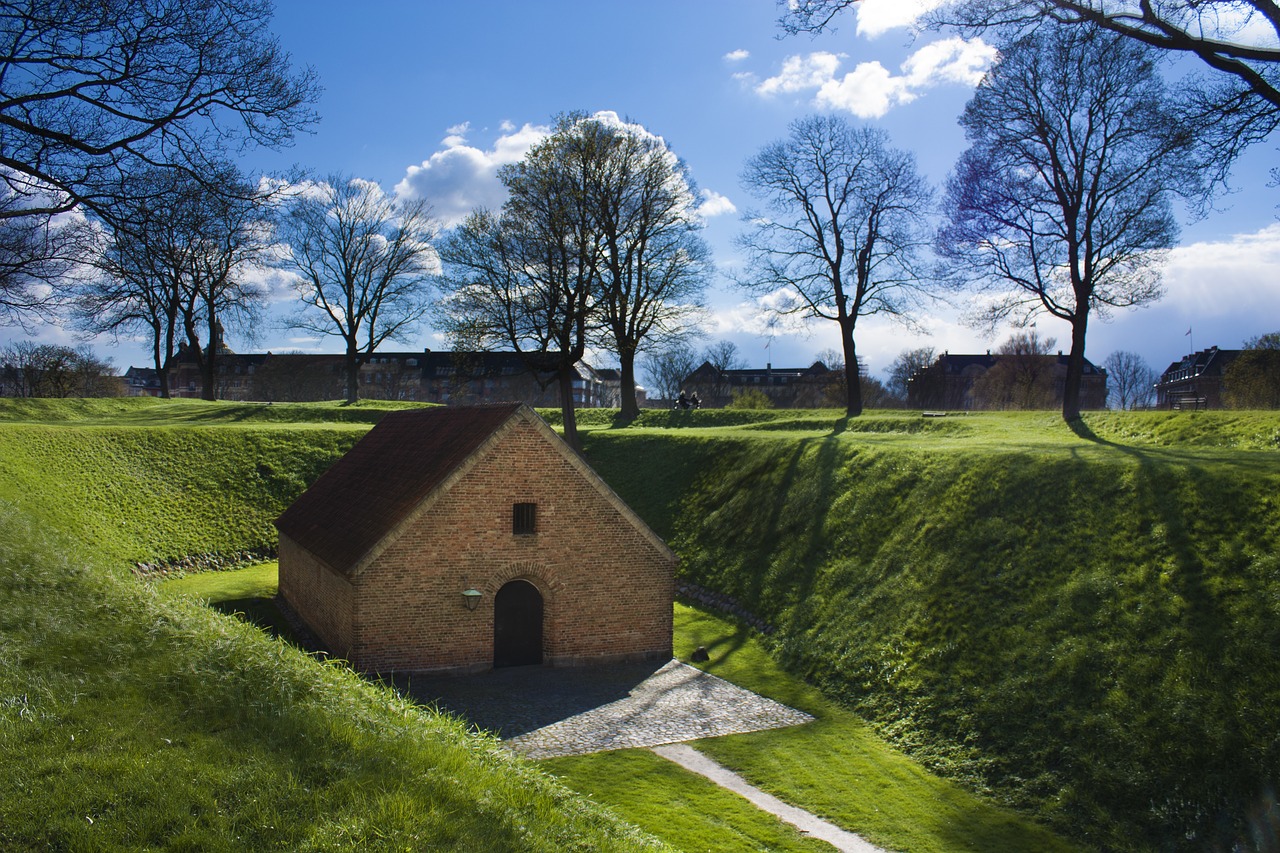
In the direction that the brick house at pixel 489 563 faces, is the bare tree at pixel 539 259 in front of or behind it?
behind

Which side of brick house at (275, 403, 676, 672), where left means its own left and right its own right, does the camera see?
front
